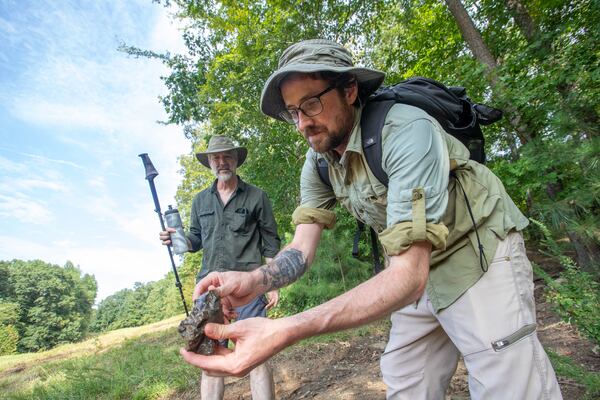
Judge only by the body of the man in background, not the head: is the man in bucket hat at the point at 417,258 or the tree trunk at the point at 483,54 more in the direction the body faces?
the man in bucket hat

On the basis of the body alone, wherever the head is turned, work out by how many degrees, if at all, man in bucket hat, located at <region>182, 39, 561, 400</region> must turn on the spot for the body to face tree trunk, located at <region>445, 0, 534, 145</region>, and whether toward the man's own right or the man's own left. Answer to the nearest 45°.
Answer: approximately 180°

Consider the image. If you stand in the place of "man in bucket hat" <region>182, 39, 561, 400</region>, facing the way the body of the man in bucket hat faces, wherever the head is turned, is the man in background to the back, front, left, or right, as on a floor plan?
right

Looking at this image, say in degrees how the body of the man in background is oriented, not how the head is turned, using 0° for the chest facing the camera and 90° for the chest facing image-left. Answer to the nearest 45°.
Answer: approximately 0°

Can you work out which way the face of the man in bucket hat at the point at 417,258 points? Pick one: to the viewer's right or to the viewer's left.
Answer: to the viewer's left

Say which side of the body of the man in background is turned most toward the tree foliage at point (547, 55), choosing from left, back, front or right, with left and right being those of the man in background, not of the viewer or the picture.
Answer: left

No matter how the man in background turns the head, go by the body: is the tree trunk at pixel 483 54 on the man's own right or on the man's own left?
on the man's own left

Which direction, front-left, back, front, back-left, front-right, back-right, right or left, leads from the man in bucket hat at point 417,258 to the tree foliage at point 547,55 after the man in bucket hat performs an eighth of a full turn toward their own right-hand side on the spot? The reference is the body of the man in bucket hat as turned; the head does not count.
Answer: back-right

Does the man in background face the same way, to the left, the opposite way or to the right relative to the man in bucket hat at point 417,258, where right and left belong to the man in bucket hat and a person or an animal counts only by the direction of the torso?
to the left
